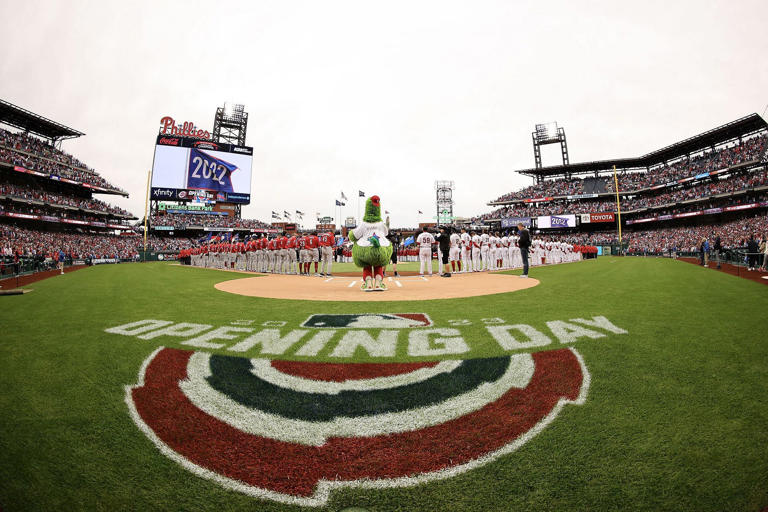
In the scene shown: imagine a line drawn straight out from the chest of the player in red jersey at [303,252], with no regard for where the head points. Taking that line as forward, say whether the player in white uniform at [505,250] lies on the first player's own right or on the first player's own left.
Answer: on the first player's own right

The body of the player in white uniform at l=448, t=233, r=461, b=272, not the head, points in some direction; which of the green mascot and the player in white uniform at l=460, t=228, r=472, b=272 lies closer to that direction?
the player in white uniform

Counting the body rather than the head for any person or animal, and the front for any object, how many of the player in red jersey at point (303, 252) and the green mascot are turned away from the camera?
2

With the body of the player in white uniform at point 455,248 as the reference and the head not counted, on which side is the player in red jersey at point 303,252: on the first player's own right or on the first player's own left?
on the first player's own left

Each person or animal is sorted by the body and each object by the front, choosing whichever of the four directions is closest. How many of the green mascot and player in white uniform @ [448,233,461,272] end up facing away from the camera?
2

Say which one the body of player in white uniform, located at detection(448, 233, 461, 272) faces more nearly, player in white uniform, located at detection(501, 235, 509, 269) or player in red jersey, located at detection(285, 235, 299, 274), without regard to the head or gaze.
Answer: the player in white uniform

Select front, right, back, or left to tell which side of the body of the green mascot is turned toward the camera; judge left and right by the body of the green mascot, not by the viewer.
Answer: back

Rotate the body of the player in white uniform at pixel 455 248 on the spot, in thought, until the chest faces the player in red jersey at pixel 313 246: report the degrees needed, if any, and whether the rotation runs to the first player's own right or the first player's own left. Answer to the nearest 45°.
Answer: approximately 90° to the first player's own left

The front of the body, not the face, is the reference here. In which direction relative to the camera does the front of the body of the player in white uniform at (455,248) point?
away from the camera

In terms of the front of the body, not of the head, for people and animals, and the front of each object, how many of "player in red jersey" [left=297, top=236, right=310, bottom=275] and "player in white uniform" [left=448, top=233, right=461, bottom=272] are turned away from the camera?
2

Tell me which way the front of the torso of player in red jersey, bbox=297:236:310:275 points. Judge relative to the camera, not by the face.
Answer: away from the camera

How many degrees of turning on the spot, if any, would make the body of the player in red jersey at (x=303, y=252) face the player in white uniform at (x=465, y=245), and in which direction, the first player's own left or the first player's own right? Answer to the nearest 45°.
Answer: approximately 90° to the first player's own right
